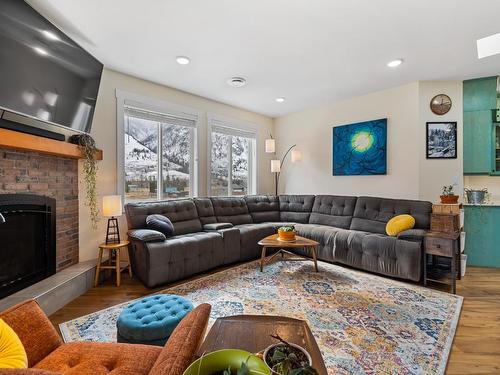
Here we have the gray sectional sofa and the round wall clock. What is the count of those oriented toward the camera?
2

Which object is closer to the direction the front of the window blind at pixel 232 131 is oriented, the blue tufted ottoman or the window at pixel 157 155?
the blue tufted ottoman

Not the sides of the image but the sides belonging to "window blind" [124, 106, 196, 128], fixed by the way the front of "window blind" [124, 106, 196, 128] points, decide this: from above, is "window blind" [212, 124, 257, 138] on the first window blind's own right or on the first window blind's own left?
on the first window blind's own left

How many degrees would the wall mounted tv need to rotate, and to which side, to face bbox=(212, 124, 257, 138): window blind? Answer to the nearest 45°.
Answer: approximately 90° to its left

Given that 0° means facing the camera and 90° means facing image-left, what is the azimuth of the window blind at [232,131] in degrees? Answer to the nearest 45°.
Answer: approximately 315°

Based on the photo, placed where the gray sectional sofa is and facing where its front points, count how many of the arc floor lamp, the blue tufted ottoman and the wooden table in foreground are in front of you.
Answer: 2

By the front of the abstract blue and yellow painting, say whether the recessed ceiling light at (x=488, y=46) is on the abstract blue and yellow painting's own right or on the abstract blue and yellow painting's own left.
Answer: on the abstract blue and yellow painting's own left

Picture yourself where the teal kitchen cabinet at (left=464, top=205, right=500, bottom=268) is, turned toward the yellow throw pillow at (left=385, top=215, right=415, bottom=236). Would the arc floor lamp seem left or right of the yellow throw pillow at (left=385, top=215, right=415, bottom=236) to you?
right

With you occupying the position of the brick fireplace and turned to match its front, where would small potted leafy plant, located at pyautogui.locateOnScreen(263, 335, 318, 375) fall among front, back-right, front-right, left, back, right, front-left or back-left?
front-right
